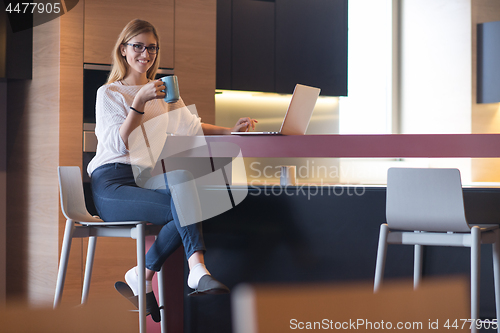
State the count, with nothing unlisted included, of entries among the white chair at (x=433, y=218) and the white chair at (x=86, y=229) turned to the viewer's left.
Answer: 0

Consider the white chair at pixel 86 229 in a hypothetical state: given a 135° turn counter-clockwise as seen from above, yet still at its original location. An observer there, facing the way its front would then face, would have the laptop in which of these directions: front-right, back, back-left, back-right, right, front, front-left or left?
right

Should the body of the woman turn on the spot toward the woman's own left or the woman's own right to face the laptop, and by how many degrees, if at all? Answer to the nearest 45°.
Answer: approximately 45° to the woman's own left

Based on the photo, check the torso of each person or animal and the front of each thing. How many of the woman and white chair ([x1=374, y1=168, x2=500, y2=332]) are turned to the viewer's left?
0

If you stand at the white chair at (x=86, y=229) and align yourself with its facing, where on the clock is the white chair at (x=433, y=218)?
the white chair at (x=433, y=218) is roughly at 11 o'clock from the white chair at (x=86, y=229).

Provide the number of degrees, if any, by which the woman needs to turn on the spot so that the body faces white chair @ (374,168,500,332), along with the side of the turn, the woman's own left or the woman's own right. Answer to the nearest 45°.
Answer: approximately 45° to the woman's own left

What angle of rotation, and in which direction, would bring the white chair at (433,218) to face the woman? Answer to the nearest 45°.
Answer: approximately 135° to its left

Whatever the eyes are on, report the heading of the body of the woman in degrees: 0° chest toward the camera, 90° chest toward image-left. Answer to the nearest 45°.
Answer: approximately 315°
